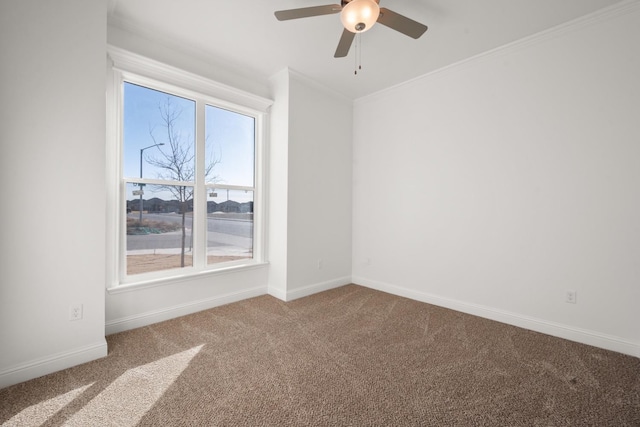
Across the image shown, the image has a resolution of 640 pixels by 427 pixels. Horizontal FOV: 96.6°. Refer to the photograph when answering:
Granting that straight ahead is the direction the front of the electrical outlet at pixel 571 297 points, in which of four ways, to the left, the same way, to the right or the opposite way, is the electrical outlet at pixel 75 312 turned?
to the left

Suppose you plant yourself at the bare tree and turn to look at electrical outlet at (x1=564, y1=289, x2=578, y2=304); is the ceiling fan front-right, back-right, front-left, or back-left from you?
front-right

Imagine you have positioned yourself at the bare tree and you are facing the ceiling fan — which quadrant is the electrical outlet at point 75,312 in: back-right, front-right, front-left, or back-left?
front-right

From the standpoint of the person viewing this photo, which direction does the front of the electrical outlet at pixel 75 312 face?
facing the viewer

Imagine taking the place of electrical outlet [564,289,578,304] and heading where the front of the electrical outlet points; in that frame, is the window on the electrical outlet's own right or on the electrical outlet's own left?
on the electrical outlet's own right

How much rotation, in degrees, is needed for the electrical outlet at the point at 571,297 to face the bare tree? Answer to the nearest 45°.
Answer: approximately 45° to its right

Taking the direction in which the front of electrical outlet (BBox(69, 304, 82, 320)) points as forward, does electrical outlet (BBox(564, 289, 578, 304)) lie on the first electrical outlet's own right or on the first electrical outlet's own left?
on the first electrical outlet's own left
